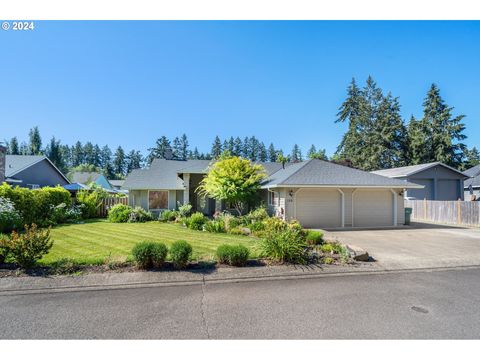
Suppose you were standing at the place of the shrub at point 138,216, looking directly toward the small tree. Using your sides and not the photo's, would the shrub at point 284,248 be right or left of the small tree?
right

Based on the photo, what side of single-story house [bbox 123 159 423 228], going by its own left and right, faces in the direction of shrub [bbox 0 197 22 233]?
right

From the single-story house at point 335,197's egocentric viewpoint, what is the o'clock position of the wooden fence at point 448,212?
The wooden fence is roughly at 8 o'clock from the single-story house.

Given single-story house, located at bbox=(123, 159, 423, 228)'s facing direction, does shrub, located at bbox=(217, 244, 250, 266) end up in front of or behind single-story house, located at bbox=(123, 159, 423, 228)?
in front

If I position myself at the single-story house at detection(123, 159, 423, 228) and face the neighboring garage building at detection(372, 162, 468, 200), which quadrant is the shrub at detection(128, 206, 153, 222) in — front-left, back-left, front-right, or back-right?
back-left

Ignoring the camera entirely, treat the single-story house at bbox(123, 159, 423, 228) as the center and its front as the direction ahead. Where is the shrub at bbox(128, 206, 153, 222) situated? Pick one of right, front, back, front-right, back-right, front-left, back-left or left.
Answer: right

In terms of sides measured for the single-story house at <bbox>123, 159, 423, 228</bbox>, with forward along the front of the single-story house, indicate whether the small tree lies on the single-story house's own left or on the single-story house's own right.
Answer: on the single-story house's own right

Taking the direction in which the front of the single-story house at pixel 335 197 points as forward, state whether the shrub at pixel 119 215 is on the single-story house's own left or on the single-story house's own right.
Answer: on the single-story house's own right

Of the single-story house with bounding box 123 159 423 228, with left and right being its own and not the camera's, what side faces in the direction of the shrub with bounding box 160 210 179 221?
right

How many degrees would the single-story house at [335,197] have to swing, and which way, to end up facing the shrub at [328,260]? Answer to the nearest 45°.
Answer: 0° — it already faces it

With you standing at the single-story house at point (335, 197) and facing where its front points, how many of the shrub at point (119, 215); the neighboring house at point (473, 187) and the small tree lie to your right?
2

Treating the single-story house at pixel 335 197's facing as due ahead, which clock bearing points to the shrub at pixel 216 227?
The shrub is roughly at 2 o'clock from the single-story house.

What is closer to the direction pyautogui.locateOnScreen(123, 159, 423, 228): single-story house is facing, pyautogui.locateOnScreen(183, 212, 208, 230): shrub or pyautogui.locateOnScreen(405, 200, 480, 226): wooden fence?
the shrub

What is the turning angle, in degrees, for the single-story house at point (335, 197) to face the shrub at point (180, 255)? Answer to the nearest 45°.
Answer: approximately 45° to its right

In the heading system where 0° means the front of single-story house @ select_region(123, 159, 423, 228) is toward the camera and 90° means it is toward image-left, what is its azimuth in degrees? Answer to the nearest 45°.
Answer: approximately 0°
